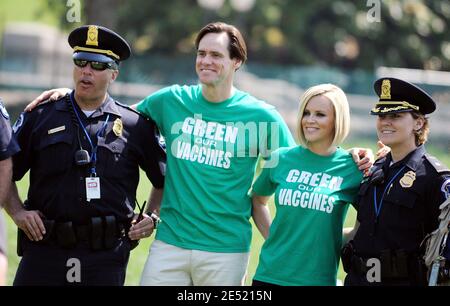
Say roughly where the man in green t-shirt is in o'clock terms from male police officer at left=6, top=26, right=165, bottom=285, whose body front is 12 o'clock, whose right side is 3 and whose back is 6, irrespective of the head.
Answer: The man in green t-shirt is roughly at 9 o'clock from the male police officer.

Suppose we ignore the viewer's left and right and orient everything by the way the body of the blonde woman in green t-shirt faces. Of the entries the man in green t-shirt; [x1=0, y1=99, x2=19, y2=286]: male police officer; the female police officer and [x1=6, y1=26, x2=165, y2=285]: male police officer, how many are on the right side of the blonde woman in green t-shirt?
3

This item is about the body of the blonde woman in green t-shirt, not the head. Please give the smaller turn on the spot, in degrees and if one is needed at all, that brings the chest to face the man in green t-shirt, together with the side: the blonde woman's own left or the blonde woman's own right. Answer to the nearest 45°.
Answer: approximately 90° to the blonde woman's own right

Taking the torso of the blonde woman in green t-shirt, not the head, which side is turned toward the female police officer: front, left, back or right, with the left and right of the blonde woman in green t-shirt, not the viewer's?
left

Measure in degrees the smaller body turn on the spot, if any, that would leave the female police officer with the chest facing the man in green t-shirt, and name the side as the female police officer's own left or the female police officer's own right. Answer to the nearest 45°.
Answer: approximately 45° to the female police officer's own right

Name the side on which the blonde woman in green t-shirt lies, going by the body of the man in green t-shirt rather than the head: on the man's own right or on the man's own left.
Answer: on the man's own left

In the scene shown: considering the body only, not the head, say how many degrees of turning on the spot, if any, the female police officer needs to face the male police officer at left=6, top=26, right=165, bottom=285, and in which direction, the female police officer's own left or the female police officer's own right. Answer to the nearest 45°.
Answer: approximately 45° to the female police officer's own right
